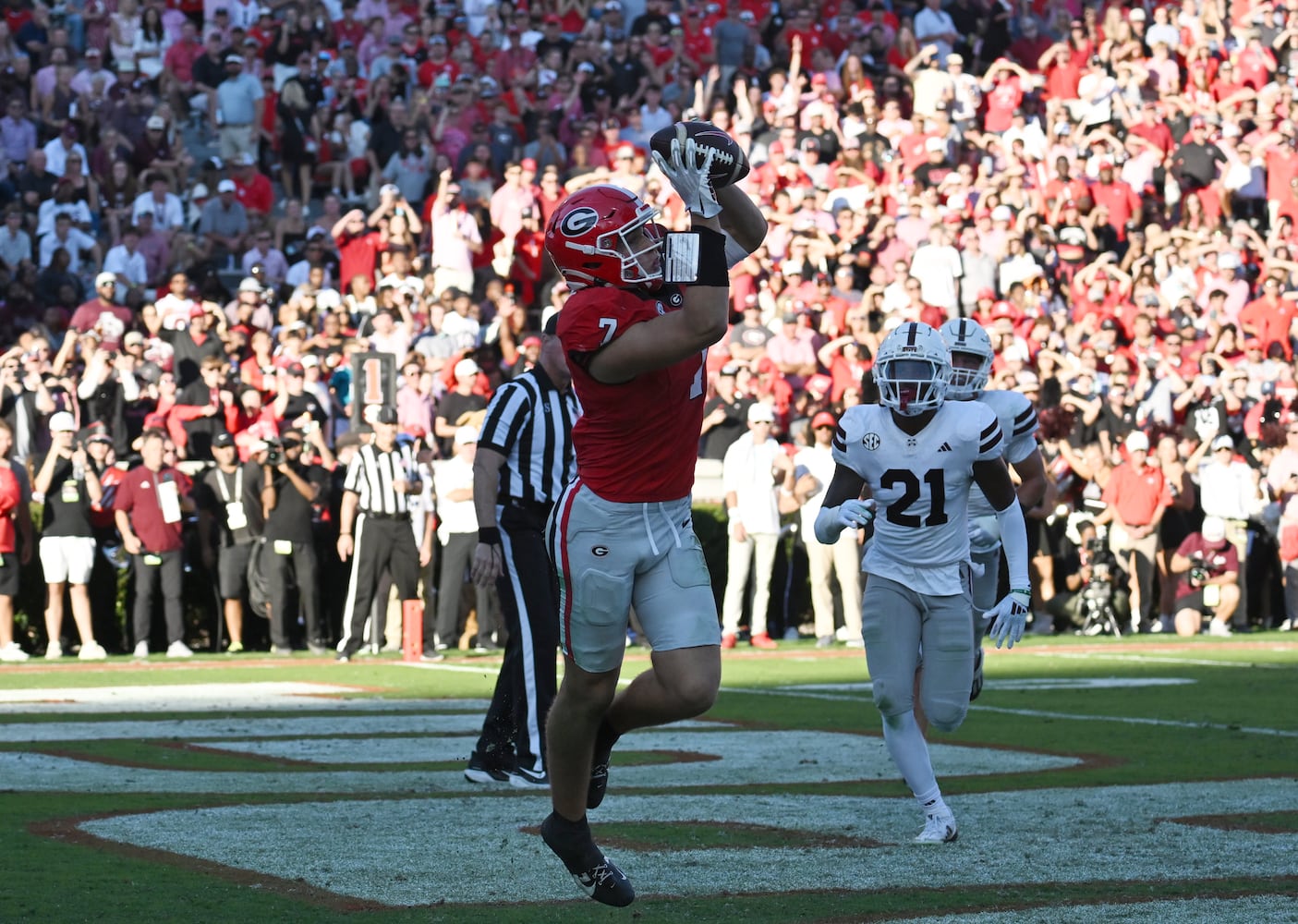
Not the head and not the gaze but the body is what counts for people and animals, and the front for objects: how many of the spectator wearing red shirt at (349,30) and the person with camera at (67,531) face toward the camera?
2

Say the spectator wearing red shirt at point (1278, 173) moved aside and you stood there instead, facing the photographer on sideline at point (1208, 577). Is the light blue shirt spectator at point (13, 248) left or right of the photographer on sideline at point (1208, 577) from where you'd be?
right

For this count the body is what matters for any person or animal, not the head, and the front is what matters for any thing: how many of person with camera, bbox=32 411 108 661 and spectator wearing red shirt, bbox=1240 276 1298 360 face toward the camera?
2

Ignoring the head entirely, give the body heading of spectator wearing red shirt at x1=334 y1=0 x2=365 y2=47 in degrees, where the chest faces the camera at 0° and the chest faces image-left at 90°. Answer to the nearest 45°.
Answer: approximately 0°

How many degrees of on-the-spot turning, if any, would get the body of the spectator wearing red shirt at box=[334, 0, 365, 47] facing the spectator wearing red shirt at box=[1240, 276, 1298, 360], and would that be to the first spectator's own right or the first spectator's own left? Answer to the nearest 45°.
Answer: approximately 90° to the first spectator's own left

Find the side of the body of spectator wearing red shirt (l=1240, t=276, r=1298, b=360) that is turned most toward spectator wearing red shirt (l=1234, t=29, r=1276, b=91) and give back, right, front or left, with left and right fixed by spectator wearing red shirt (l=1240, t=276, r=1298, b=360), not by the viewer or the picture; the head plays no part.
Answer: back

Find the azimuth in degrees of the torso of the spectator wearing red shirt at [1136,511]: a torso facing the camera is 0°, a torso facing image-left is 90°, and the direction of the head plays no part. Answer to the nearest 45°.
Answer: approximately 0°

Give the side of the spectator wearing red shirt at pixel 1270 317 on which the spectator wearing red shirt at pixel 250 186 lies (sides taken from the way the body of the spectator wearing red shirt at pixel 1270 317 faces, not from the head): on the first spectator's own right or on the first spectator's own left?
on the first spectator's own right
